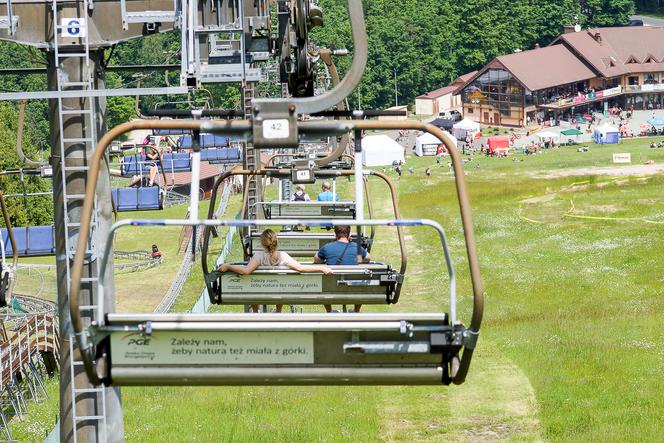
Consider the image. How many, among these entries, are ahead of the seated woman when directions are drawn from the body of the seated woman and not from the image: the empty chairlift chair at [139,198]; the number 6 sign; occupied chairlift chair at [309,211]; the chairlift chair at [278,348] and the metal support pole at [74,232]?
2

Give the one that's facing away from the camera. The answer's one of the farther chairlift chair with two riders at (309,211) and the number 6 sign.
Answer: the farther chairlift chair with two riders

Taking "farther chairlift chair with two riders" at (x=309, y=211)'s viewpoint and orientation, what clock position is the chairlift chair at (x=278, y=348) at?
The chairlift chair is roughly at 6 o'clock from the farther chairlift chair with two riders.

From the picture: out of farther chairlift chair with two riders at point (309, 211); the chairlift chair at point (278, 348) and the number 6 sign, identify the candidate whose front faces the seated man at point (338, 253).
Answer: the chairlift chair

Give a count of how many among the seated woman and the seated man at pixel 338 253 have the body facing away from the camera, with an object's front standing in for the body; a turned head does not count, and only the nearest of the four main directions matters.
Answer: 2

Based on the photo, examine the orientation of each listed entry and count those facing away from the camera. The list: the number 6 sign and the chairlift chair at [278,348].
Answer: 1

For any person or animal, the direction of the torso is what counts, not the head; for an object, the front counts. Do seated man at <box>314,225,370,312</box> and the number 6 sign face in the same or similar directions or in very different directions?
very different directions

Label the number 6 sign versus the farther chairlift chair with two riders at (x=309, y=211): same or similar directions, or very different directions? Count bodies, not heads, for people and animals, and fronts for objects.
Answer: very different directions

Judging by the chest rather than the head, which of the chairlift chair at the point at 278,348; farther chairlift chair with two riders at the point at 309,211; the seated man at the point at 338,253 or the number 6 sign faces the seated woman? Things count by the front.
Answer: the chairlift chair

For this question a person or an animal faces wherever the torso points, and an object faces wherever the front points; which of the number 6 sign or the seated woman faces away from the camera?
the seated woman

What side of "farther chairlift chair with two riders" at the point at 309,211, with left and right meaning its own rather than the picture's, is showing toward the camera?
back

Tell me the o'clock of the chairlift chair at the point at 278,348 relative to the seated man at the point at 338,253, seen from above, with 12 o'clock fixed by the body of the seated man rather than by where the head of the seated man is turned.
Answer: The chairlift chair is roughly at 6 o'clock from the seated man.

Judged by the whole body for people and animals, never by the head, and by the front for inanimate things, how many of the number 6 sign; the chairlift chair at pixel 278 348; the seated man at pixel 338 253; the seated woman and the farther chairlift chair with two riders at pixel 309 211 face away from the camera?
4

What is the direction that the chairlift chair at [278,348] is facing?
away from the camera

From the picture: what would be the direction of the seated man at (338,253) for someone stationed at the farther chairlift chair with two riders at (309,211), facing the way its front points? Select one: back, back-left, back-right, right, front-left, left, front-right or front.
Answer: back

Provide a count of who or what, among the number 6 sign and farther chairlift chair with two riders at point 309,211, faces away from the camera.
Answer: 1

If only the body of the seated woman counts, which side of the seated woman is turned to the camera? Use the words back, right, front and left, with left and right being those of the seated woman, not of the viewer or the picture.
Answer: back

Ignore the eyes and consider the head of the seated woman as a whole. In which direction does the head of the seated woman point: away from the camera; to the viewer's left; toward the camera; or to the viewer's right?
away from the camera
